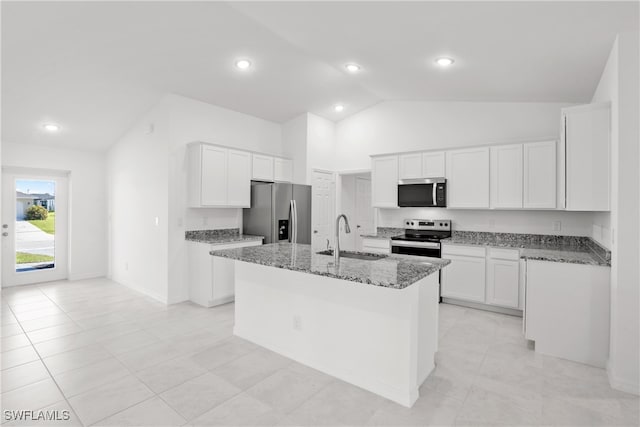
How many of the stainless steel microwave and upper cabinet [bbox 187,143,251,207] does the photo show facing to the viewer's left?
0

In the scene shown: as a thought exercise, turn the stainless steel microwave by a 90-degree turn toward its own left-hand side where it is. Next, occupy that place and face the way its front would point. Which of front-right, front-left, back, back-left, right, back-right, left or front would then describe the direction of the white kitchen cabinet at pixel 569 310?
front-right

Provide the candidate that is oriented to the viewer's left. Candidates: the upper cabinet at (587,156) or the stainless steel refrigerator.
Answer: the upper cabinet

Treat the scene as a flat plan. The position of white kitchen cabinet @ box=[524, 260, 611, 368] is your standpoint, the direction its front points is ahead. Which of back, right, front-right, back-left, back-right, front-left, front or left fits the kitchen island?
front-left

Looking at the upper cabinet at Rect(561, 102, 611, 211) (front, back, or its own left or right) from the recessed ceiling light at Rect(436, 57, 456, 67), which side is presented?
front

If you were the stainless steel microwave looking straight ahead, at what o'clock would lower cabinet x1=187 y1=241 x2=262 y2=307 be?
The lower cabinet is roughly at 2 o'clock from the stainless steel microwave.

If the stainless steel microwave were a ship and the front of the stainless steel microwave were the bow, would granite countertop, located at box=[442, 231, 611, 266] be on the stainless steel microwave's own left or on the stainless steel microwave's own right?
on the stainless steel microwave's own left

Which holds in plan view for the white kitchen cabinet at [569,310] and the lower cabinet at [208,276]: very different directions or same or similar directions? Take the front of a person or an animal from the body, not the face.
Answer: very different directions

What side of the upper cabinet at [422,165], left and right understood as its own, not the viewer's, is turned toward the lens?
front

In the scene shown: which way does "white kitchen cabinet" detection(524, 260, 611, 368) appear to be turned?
to the viewer's left

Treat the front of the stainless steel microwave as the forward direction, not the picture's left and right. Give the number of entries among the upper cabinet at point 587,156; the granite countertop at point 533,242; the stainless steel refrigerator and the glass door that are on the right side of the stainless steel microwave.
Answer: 2

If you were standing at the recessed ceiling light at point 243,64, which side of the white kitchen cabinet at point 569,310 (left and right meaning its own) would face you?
front
